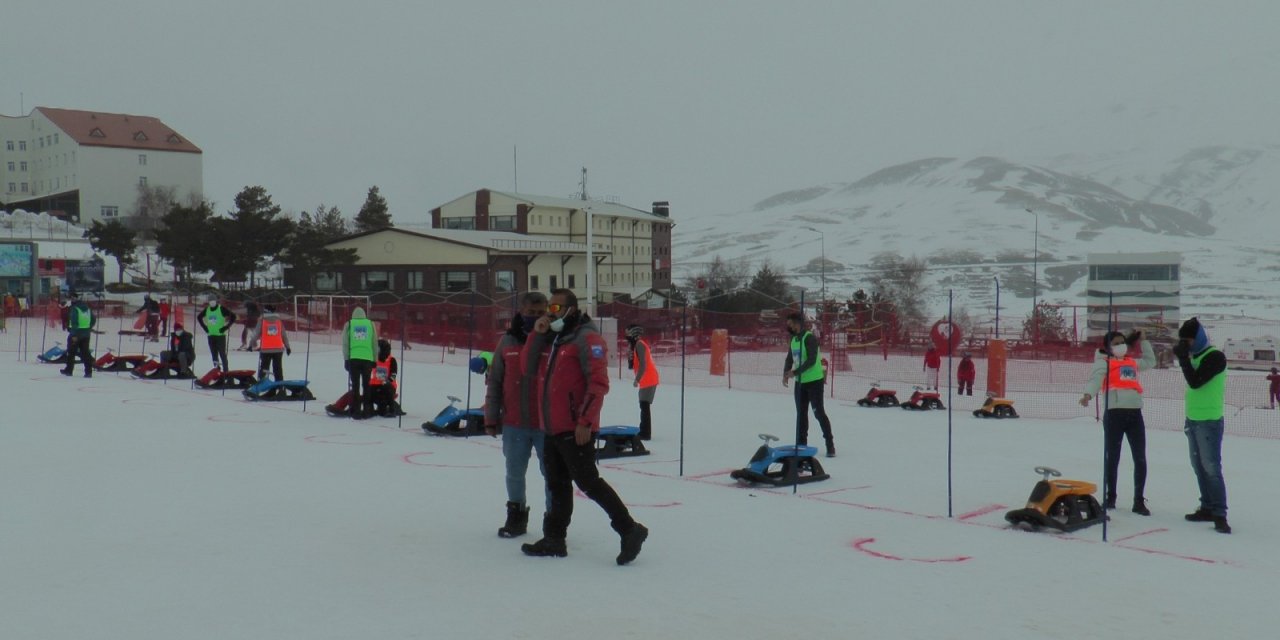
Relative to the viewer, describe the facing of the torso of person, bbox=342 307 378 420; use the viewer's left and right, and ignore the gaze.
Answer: facing away from the viewer

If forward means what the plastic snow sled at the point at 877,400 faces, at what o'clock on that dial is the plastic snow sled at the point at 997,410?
the plastic snow sled at the point at 997,410 is roughly at 7 o'clock from the plastic snow sled at the point at 877,400.

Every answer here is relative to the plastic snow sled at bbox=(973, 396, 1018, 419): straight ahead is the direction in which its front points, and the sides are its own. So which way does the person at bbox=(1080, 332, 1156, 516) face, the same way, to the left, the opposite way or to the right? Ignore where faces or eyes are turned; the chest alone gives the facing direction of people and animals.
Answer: to the left

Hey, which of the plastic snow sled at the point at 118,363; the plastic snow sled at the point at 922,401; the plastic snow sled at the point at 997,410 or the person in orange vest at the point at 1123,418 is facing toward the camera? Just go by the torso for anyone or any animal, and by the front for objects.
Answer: the person in orange vest

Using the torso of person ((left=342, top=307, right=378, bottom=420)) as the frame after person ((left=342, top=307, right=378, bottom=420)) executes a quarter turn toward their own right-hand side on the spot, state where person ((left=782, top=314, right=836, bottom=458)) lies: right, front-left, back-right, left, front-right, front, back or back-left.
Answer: front-right

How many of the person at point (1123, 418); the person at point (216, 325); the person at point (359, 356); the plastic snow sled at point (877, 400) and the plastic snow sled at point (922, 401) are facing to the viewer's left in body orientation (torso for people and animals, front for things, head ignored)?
2

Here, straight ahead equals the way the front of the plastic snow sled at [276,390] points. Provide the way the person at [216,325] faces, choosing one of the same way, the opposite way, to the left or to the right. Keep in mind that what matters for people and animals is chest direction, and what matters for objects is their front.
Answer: to the left

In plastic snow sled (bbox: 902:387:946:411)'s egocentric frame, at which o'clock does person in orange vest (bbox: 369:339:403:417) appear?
The person in orange vest is roughly at 11 o'clock from the plastic snow sled.

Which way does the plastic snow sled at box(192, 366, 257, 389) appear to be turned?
to the viewer's left

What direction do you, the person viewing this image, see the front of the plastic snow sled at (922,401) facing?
facing to the left of the viewer

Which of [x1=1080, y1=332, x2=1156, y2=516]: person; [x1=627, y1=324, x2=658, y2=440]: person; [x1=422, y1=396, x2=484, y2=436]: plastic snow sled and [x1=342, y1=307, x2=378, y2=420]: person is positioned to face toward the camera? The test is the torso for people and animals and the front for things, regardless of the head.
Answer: [x1=1080, y1=332, x2=1156, y2=516]: person

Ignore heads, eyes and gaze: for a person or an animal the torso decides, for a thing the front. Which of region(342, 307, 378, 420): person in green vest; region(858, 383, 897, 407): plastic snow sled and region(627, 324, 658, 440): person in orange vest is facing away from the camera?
region(342, 307, 378, 420): person in green vest
